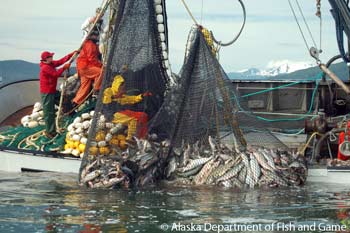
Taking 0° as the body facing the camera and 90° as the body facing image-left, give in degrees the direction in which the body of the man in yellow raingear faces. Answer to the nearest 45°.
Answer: approximately 270°

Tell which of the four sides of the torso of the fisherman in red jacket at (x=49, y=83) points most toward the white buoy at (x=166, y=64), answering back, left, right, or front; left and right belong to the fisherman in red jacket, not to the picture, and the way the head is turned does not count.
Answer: front

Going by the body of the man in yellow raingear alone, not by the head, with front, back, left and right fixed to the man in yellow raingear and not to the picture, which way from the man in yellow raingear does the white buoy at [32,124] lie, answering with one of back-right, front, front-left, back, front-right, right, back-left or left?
back-left

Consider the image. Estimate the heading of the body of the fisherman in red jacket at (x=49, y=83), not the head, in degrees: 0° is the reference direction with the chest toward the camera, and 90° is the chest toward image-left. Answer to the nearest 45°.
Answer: approximately 270°
